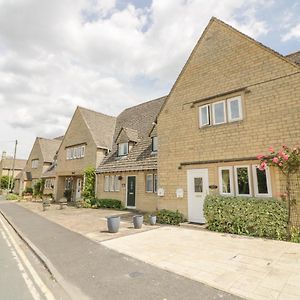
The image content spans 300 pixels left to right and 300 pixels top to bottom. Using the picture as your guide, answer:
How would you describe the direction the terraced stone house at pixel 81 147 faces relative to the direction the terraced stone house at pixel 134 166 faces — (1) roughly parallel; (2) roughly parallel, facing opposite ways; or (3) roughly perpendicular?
roughly parallel

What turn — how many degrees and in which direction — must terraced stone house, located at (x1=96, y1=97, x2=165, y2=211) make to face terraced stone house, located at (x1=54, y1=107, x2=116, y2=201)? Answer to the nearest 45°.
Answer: approximately 90° to its right

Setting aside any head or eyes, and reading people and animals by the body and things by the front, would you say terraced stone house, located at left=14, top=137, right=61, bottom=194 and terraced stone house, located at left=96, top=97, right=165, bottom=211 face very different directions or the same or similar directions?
same or similar directions

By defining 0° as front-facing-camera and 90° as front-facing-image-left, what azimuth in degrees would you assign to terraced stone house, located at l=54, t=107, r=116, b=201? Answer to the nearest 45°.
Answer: approximately 45°

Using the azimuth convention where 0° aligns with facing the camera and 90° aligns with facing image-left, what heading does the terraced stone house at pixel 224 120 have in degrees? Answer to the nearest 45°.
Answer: approximately 45°

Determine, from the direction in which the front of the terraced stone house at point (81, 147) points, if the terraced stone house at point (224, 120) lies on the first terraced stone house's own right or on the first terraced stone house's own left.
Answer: on the first terraced stone house's own left

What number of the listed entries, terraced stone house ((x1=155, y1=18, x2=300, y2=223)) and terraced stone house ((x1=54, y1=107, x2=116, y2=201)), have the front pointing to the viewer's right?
0

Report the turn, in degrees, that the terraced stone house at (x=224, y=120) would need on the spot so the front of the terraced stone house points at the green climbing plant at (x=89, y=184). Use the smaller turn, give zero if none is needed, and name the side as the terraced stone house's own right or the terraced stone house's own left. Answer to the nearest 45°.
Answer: approximately 90° to the terraced stone house's own right

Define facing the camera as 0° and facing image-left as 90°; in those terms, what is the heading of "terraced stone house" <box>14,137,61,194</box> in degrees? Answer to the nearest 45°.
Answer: approximately 45°

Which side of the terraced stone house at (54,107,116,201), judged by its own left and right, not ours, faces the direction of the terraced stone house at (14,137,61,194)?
right

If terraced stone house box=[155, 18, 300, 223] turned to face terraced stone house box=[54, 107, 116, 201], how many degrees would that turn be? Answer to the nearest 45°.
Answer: approximately 90° to its right

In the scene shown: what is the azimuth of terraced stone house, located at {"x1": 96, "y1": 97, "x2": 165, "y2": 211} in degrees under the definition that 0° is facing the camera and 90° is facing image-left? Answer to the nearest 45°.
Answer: approximately 45°
